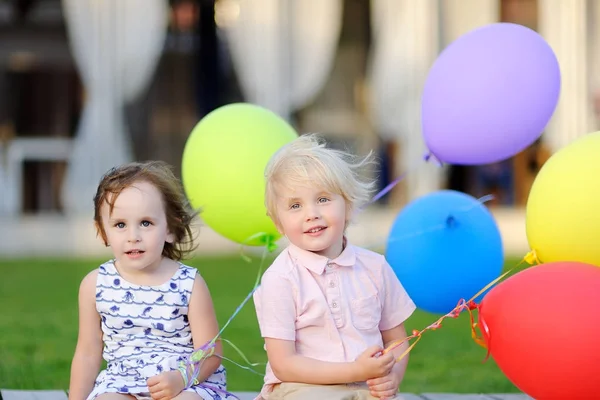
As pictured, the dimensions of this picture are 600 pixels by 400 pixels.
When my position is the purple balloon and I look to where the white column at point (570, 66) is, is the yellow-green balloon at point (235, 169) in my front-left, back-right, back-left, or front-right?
back-left

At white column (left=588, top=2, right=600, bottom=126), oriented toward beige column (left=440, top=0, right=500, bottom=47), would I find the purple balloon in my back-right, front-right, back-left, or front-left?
front-left

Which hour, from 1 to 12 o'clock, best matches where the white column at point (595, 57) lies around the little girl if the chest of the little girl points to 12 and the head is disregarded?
The white column is roughly at 7 o'clock from the little girl.

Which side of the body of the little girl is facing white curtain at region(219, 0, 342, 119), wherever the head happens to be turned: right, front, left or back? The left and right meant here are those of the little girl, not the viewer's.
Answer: back

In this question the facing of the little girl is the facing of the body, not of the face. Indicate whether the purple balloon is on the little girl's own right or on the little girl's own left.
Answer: on the little girl's own left

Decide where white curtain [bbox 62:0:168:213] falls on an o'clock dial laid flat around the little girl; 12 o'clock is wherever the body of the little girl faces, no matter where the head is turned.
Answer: The white curtain is roughly at 6 o'clock from the little girl.

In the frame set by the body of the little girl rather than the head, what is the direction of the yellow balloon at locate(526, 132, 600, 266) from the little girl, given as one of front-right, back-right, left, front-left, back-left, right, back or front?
left

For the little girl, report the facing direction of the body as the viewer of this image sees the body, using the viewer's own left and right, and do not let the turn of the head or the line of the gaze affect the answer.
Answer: facing the viewer

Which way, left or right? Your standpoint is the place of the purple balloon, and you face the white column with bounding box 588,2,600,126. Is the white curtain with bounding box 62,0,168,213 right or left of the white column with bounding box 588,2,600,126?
left

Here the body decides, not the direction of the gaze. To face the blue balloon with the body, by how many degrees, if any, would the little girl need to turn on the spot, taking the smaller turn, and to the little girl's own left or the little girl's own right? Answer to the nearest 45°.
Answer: approximately 135° to the little girl's own left

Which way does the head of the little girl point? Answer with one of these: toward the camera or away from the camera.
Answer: toward the camera

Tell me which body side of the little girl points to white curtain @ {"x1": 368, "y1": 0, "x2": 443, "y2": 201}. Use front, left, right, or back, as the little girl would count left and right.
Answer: back

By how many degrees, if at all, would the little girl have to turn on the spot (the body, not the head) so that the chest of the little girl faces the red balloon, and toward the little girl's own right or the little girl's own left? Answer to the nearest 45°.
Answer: approximately 90° to the little girl's own left

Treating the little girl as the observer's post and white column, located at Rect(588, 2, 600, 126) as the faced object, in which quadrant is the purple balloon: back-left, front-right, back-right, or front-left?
front-right

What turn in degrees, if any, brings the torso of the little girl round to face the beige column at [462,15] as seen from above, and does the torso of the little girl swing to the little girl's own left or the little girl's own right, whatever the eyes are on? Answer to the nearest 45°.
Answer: approximately 135° to the little girl's own left
